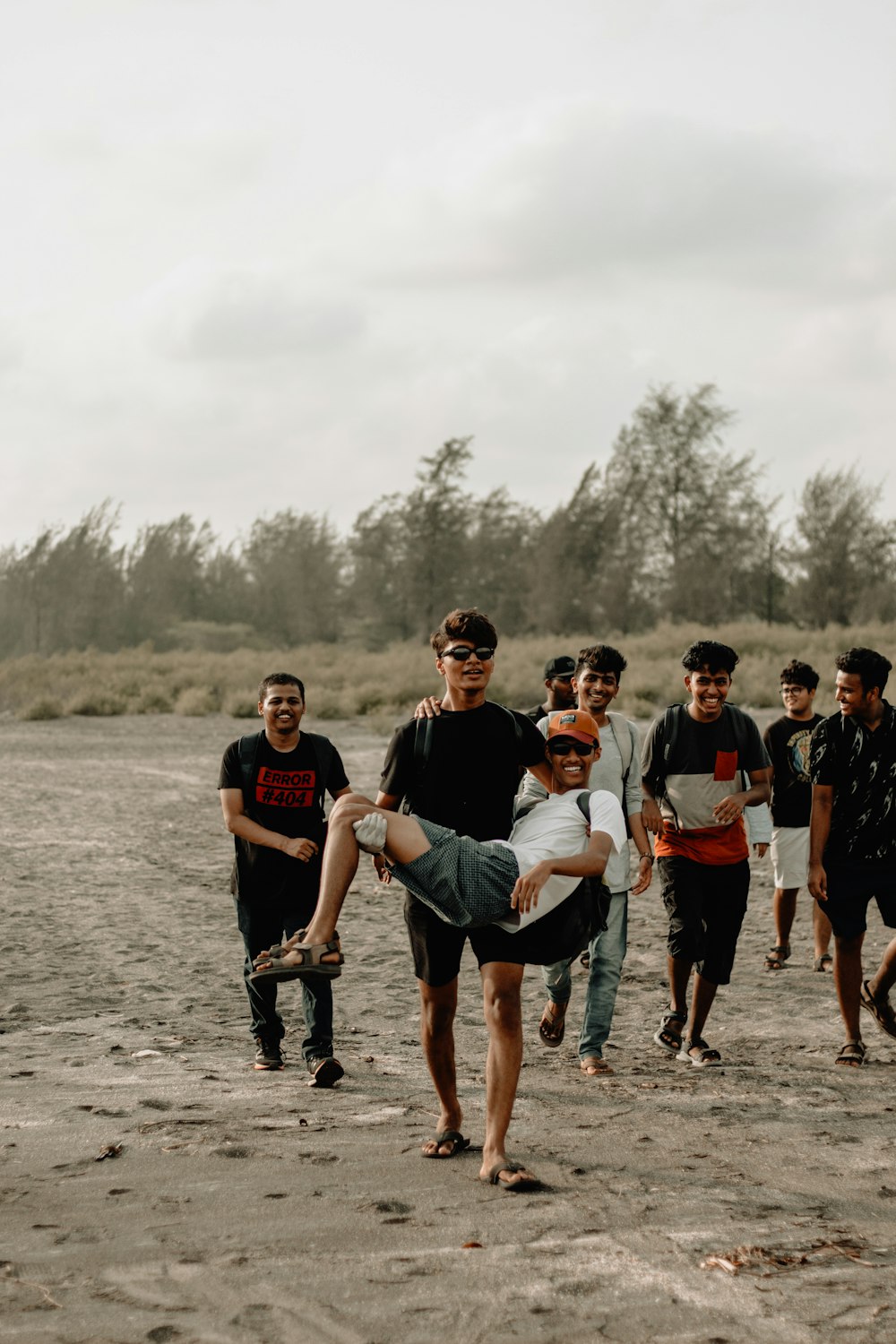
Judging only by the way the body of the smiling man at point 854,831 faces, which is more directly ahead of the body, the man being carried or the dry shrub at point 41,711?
the man being carried

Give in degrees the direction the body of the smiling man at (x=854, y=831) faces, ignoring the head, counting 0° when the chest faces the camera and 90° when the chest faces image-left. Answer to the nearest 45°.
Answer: approximately 0°

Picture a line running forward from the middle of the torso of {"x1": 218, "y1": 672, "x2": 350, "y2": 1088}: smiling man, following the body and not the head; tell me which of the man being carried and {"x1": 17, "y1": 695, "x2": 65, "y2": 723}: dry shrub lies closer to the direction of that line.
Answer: the man being carried

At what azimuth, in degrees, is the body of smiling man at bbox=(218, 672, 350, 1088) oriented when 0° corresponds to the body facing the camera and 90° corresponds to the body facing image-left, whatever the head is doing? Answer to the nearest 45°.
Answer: approximately 0°
